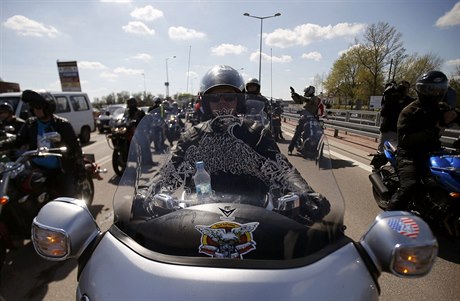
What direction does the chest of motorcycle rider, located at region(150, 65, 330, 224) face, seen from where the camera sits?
toward the camera

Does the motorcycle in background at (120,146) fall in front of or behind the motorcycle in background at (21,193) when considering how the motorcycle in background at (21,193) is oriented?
behind

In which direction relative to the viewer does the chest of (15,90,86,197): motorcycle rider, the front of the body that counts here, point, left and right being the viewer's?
facing the viewer and to the left of the viewer

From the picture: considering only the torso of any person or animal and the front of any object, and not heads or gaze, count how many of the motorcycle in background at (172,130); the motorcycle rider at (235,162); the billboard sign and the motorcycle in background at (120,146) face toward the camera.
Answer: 4

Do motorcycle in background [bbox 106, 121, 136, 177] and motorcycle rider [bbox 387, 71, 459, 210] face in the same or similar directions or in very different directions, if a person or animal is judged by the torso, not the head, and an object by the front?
same or similar directions

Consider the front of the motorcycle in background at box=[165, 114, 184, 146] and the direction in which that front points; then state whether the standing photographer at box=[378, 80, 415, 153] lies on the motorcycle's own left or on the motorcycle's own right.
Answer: on the motorcycle's own left

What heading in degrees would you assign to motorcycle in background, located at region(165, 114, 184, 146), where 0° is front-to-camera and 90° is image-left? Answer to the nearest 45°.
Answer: approximately 0°

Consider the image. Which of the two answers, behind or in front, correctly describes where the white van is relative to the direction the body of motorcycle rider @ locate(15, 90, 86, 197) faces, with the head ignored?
behind

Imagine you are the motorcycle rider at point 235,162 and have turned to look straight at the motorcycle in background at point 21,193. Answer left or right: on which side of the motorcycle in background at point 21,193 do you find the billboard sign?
right

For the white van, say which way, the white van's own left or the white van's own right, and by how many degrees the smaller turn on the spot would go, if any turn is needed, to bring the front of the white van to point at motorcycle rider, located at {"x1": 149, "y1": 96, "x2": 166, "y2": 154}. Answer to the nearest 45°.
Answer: approximately 45° to the white van's own left

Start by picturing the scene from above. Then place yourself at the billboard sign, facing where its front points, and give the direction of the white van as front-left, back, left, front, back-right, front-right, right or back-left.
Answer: front

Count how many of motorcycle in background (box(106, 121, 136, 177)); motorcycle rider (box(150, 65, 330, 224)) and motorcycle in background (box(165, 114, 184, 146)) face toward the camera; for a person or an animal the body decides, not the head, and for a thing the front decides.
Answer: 3

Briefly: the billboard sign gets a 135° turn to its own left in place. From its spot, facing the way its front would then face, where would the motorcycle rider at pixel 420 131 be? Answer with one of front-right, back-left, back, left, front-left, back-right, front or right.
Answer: back-right

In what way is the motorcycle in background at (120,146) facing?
toward the camera
